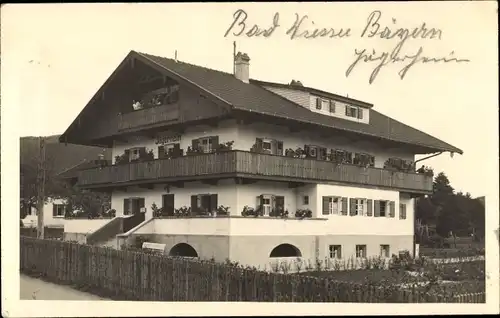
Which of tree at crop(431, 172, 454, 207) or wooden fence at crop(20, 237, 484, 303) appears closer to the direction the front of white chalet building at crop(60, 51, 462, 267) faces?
the wooden fence

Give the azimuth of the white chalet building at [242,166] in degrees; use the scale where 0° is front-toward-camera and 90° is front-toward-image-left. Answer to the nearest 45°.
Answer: approximately 45°
